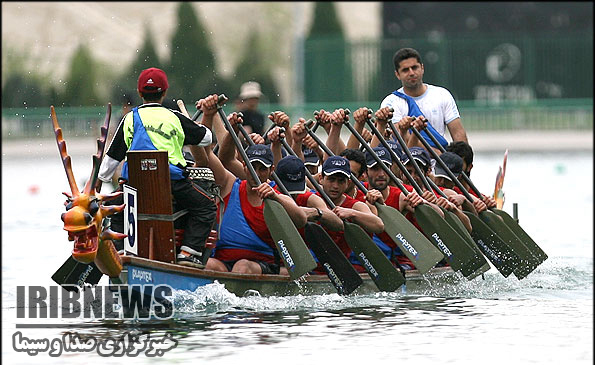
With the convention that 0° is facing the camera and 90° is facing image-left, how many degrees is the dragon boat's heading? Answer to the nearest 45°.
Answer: approximately 45°

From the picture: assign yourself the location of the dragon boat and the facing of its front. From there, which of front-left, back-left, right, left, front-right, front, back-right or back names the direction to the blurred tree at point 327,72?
back-right

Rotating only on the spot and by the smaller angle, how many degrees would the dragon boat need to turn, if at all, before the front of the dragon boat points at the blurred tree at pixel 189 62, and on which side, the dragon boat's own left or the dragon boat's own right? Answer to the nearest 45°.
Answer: approximately 135° to the dragon boat's own right

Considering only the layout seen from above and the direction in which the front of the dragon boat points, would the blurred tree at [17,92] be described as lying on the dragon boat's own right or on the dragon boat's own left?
on the dragon boat's own right
